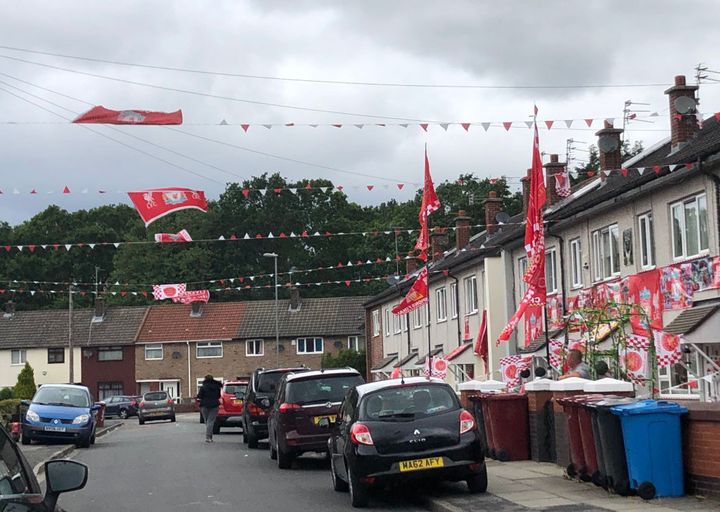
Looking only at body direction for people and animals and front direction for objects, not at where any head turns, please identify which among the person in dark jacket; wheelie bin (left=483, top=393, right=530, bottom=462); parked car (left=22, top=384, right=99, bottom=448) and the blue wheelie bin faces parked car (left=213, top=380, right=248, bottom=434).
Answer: the person in dark jacket

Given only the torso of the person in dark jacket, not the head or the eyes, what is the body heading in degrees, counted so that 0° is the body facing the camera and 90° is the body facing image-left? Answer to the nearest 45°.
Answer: approximately 180°

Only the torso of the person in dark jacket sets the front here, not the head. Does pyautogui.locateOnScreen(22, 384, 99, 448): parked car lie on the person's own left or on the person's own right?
on the person's own left

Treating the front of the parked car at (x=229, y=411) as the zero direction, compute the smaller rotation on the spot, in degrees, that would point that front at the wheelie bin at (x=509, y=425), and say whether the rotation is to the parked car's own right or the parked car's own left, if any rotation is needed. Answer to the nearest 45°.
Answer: approximately 180°

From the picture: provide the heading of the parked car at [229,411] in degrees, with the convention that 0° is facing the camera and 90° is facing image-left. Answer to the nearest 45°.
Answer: approximately 180°

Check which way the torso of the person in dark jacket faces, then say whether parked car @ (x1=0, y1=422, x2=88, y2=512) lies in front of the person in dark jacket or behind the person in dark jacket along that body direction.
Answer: behind

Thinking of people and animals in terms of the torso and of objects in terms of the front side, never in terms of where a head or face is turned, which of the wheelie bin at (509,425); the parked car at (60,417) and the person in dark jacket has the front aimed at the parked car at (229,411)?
the person in dark jacket
